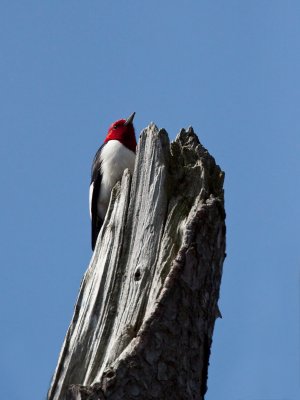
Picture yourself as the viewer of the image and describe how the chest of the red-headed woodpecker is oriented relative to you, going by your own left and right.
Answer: facing the viewer and to the right of the viewer
